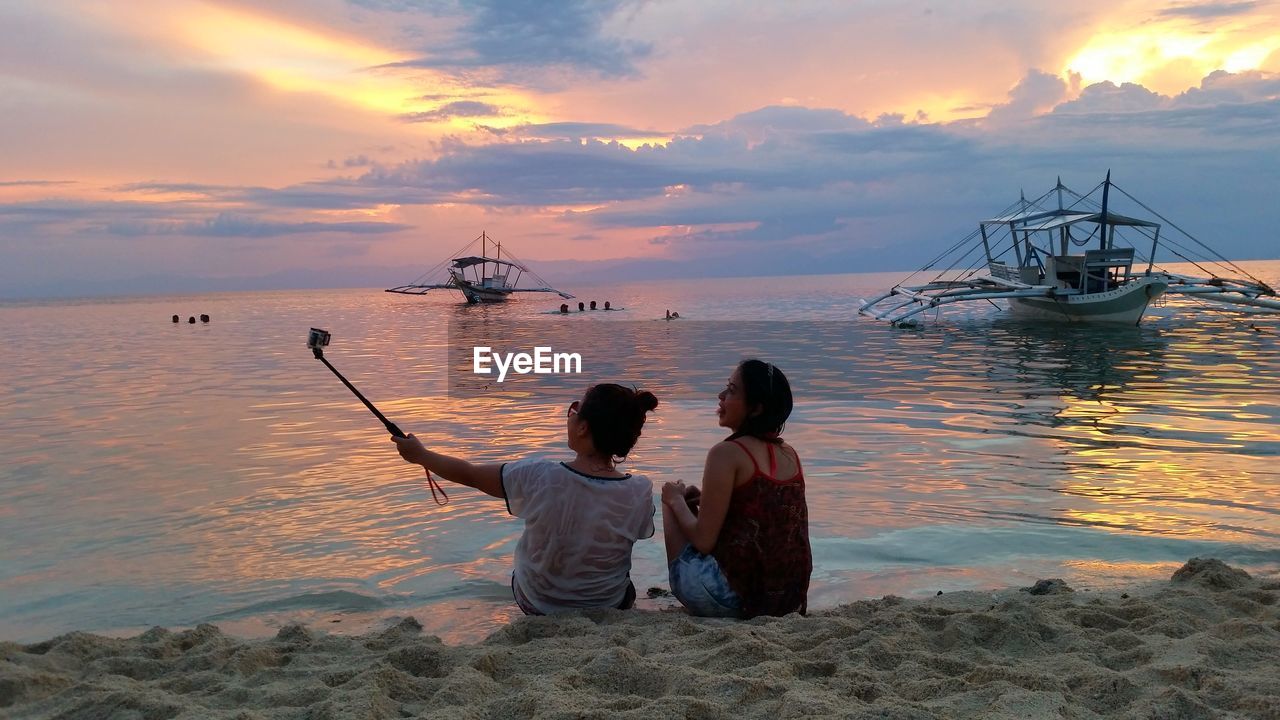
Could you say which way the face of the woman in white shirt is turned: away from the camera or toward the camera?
away from the camera

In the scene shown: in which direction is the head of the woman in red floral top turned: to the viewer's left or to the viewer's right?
to the viewer's left

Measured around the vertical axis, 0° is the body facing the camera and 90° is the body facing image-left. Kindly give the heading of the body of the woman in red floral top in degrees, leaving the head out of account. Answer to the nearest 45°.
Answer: approximately 135°

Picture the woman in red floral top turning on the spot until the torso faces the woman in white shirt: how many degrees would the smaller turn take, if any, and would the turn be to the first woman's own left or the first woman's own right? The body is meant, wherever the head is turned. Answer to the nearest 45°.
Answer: approximately 45° to the first woman's own left
